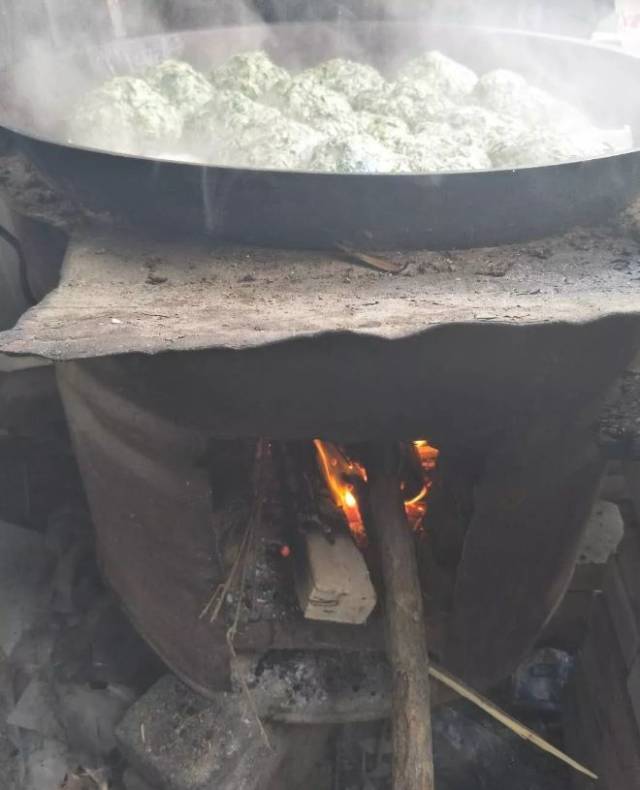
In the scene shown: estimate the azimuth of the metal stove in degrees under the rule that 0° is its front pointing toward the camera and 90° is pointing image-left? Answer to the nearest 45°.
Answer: approximately 0°
